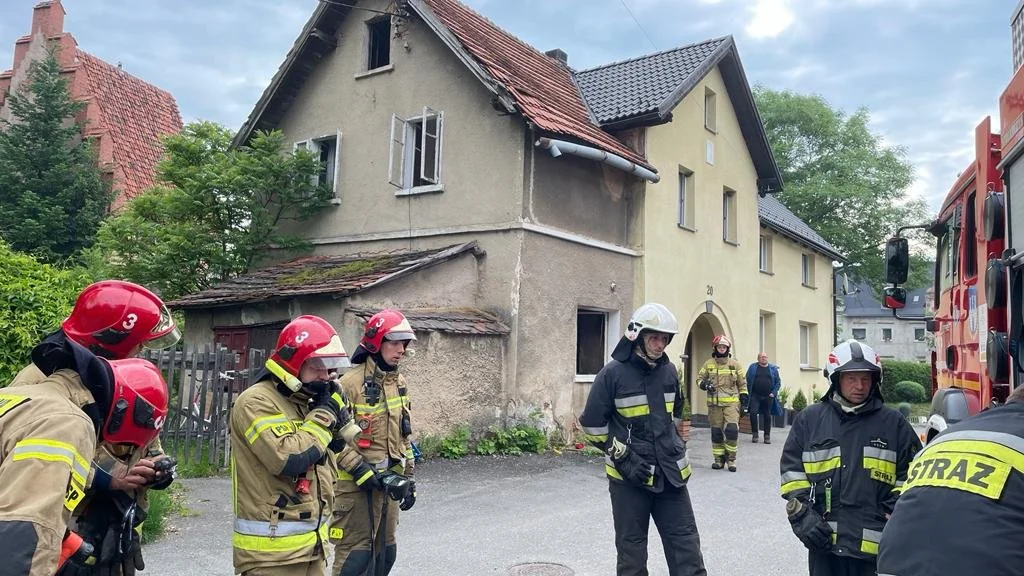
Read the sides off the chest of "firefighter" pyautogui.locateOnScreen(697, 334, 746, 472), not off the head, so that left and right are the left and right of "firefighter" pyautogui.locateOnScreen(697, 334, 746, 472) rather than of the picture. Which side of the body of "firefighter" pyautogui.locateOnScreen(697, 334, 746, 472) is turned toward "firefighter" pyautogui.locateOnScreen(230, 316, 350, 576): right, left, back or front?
front

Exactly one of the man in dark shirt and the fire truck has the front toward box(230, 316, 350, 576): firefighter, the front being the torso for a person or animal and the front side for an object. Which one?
the man in dark shirt

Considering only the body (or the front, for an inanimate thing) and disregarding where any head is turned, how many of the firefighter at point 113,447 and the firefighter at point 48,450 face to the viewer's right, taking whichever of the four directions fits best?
2

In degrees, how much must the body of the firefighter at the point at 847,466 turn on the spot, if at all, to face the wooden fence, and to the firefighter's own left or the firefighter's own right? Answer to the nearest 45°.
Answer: approximately 90° to the firefighter's own right

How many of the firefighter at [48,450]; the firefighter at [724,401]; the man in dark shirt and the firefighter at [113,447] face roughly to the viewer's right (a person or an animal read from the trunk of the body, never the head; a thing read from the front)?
2

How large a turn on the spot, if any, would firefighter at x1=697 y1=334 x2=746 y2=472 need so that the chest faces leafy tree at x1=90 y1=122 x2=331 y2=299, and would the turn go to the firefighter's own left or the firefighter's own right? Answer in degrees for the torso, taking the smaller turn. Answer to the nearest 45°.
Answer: approximately 90° to the firefighter's own right

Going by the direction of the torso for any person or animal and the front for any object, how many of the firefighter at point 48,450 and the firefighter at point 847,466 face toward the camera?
1

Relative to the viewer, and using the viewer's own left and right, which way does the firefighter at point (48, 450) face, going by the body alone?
facing to the right of the viewer

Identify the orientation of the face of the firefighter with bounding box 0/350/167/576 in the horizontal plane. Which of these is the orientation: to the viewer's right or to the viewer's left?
to the viewer's right

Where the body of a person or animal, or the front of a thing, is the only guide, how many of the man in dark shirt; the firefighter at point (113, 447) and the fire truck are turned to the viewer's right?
1

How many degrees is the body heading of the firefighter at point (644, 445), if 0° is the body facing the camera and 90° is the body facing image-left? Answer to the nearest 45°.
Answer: approximately 315°

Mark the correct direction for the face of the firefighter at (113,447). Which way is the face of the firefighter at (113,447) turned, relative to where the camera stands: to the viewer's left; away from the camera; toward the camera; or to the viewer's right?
to the viewer's right

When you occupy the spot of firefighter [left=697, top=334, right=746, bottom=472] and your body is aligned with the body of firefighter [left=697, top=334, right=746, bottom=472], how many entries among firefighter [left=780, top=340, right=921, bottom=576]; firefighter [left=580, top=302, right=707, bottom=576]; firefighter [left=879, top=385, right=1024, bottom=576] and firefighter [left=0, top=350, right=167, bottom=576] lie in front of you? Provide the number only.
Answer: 4
